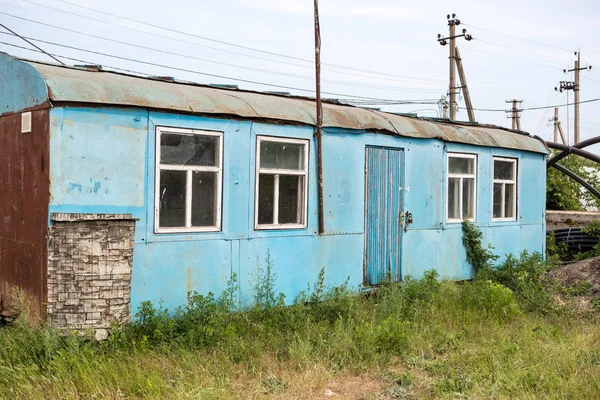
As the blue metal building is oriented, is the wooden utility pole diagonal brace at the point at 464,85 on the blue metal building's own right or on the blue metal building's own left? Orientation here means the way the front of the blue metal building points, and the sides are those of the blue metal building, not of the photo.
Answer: on the blue metal building's own left

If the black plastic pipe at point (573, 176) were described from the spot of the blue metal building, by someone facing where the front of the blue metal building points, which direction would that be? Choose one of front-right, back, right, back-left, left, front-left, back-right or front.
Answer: left

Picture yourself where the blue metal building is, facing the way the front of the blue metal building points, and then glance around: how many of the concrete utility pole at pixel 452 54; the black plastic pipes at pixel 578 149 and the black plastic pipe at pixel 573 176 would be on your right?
0

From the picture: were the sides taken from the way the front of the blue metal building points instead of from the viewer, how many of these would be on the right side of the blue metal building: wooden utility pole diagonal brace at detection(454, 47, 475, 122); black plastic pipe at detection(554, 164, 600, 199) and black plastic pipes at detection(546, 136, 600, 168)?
0

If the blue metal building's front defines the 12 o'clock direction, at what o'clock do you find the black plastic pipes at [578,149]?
The black plastic pipes is roughly at 9 o'clock from the blue metal building.

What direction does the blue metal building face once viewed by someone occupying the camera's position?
facing the viewer and to the right of the viewer
